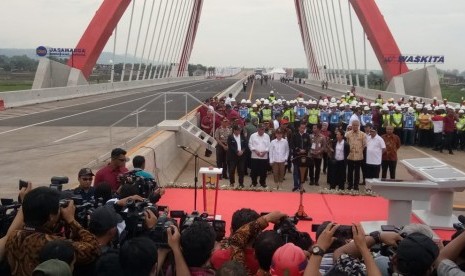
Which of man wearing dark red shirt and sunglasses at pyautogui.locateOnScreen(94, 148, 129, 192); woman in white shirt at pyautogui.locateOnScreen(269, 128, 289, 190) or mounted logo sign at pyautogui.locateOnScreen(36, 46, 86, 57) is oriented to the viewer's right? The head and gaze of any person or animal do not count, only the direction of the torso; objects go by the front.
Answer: the man wearing dark red shirt and sunglasses

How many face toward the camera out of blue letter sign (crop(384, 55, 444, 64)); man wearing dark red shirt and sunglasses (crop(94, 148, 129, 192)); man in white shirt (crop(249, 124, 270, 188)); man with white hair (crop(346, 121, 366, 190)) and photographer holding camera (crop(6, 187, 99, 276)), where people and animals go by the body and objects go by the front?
3

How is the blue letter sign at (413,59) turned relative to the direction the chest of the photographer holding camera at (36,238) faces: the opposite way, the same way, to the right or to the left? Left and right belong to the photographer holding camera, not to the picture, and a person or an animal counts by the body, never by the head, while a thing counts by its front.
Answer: the opposite way

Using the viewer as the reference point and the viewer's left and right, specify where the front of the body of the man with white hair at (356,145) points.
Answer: facing the viewer

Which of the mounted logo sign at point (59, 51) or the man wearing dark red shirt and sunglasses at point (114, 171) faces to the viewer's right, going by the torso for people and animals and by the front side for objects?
the man wearing dark red shirt and sunglasses

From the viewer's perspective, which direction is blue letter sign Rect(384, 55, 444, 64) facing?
toward the camera

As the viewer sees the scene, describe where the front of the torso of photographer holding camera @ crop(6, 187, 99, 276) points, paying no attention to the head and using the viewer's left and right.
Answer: facing away from the viewer and to the right of the viewer

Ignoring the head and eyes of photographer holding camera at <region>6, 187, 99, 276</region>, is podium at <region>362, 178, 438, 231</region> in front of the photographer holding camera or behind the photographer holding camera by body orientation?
in front

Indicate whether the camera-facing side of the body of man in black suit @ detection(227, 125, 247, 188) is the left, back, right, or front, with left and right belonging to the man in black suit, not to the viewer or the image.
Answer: front

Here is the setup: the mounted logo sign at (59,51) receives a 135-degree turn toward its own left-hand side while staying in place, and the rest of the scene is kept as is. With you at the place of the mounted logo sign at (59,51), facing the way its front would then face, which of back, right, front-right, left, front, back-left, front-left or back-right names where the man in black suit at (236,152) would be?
back-right

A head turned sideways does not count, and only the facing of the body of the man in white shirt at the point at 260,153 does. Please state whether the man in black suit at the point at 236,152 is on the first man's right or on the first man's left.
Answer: on the first man's right

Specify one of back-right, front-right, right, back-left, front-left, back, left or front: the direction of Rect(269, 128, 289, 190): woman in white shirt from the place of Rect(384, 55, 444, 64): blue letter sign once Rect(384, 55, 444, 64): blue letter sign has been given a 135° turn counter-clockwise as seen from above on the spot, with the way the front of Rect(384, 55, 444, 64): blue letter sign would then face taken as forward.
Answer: back-right

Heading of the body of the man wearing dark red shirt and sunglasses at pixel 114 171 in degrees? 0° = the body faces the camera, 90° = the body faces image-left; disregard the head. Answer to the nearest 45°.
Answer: approximately 270°

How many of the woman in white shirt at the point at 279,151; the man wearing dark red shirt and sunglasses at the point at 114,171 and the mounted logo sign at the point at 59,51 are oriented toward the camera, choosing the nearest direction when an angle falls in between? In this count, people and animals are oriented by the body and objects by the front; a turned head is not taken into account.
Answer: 2

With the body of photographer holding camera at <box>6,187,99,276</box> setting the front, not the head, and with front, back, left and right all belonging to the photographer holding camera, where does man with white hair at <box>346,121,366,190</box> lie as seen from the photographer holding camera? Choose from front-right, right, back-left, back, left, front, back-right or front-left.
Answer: front

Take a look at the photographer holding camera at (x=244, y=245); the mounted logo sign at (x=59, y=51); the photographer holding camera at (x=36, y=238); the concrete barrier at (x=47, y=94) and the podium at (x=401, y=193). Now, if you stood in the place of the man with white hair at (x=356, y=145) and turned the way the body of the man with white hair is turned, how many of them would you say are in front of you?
3

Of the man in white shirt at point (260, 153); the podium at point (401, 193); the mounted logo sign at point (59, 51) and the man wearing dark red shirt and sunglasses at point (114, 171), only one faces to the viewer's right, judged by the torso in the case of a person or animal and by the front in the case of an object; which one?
the man wearing dark red shirt and sunglasses

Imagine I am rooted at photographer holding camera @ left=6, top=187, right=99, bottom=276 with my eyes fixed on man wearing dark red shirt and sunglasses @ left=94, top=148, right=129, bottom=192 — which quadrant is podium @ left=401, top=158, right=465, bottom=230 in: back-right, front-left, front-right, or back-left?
front-right
